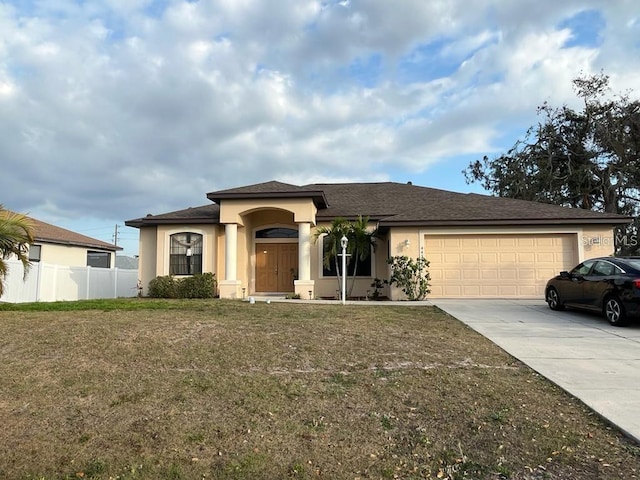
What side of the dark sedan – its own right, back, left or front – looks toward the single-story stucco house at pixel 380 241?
front

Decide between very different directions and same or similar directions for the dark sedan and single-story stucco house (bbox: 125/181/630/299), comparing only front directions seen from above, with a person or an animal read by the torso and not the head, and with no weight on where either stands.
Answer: very different directions

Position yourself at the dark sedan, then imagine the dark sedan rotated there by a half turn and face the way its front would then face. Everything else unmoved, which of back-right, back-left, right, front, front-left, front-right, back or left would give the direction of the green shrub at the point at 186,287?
back-right

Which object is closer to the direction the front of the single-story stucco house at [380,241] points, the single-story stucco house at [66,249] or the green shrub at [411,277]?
the green shrub

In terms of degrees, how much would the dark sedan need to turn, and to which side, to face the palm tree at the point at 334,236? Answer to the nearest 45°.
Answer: approximately 45° to its left

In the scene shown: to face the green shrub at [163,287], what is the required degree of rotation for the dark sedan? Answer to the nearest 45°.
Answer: approximately 45° to its left

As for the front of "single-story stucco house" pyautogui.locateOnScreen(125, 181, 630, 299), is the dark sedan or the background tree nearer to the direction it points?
the dark sedan

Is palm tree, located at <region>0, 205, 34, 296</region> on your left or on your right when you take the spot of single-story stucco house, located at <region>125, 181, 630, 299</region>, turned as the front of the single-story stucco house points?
on your right

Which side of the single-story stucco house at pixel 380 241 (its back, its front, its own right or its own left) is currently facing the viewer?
front

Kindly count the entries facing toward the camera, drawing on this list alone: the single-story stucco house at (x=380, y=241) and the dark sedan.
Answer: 1

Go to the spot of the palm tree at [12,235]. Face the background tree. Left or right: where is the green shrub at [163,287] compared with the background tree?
left

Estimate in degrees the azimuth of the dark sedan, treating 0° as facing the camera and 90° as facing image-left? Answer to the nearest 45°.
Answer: approximately 135°

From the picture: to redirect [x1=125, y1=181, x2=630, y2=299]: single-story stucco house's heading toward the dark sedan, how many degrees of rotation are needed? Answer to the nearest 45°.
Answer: approximately 45° to its left

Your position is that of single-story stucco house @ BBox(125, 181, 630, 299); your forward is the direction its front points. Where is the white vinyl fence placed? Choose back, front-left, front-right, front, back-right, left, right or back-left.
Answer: right

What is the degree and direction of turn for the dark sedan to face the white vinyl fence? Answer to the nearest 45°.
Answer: approximately 45° to its left
